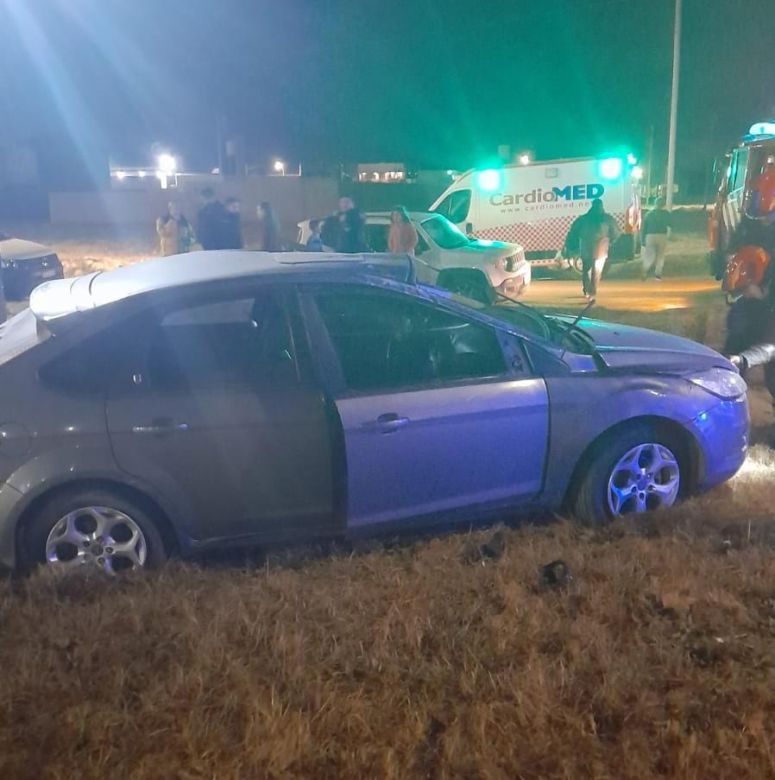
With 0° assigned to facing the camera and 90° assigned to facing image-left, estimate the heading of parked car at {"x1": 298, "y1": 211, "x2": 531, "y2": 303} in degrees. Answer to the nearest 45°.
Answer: approximately 315°

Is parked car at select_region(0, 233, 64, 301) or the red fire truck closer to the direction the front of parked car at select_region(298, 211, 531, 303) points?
the red fire truck

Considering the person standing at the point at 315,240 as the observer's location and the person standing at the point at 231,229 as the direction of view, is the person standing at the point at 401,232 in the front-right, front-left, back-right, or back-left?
back-right

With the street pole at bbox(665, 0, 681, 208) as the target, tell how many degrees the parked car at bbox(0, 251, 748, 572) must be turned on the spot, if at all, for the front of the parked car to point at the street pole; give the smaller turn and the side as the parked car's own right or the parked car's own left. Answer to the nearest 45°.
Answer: approximately 90° to the parked car's own left

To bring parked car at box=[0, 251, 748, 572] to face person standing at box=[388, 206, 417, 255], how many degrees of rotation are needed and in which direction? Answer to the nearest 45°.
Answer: approximately 90° to its left

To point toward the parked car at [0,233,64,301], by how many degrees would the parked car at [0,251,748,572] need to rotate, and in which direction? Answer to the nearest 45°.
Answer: approximately 135° to its left

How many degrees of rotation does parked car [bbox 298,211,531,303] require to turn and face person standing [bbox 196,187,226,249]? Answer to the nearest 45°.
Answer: approximately 135° to its right

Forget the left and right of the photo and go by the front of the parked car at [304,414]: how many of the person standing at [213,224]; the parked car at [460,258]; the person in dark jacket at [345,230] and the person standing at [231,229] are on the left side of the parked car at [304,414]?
4

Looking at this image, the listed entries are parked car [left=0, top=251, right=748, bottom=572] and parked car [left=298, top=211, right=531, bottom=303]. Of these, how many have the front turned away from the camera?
0

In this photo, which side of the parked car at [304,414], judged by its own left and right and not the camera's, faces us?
right

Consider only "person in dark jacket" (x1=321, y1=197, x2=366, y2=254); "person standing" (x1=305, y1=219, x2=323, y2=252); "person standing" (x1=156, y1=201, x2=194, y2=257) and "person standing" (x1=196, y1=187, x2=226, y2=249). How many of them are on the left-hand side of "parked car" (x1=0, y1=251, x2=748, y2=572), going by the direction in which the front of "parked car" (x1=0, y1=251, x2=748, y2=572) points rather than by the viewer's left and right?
4

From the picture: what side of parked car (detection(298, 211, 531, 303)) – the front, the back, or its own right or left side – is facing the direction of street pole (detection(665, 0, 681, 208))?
left

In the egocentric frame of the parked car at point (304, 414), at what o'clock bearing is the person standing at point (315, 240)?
The person standing is roughly at 9 o'clock from the parked car.
